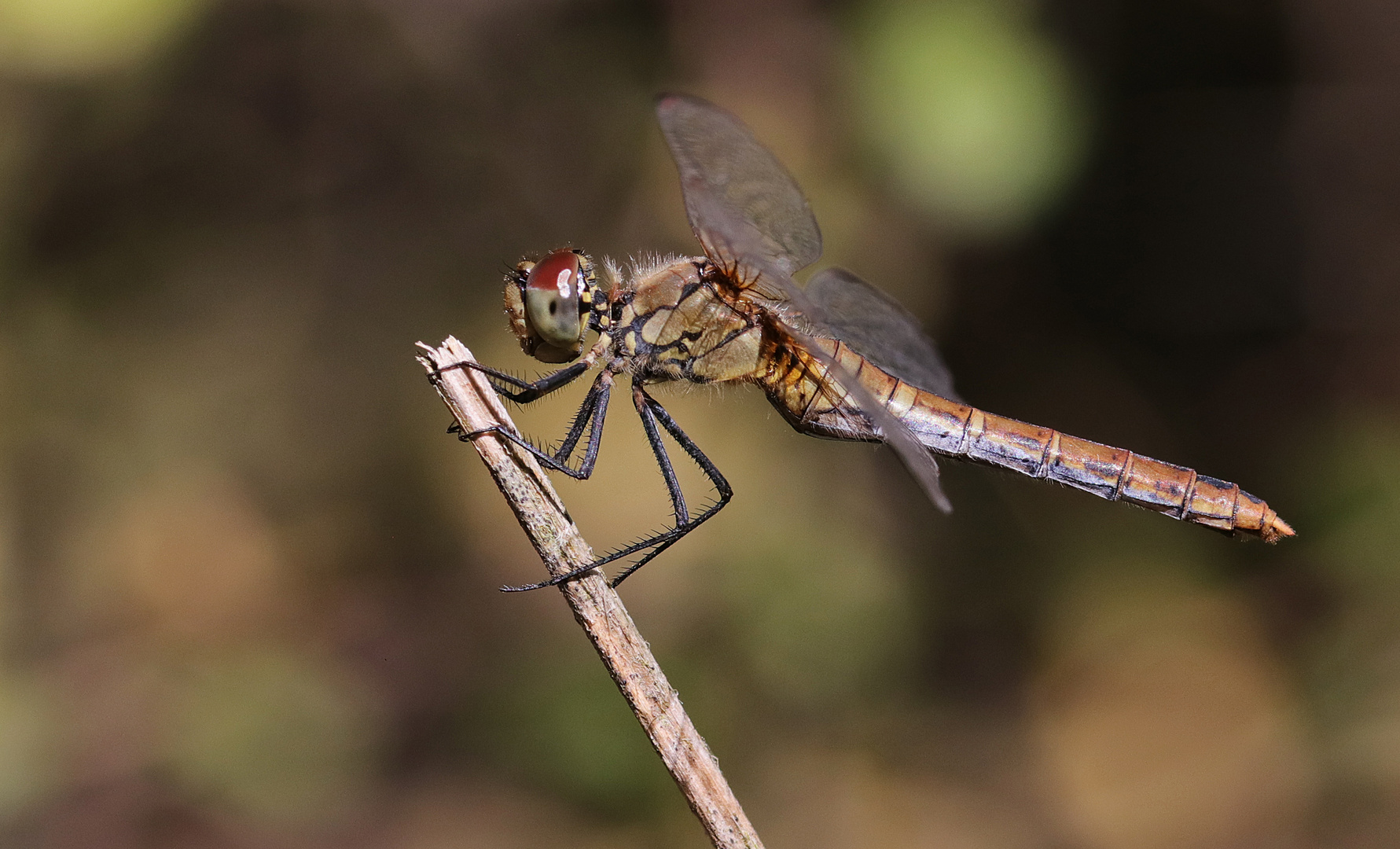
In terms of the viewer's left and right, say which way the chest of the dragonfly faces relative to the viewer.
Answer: facing to the left of the viewer
